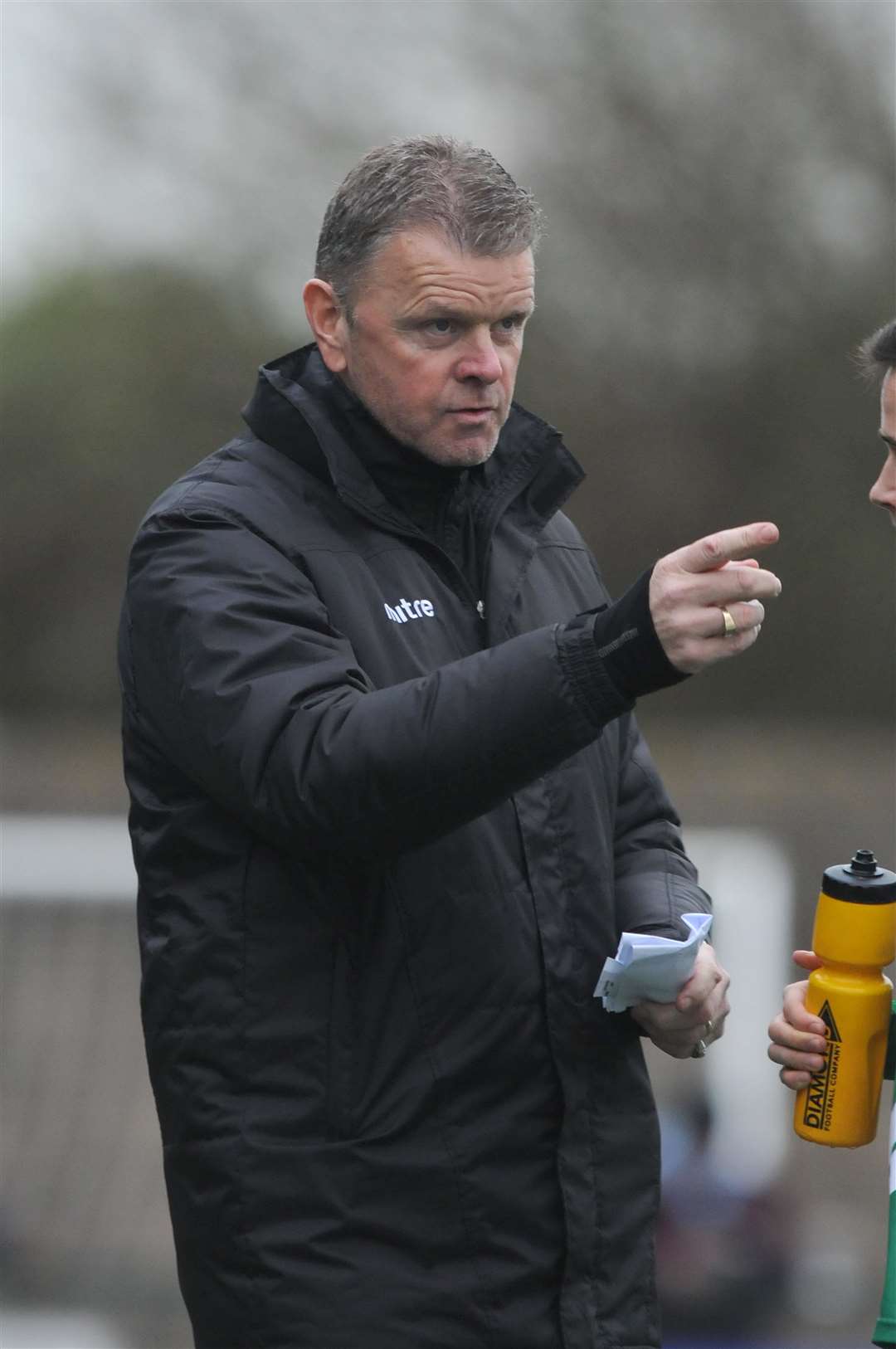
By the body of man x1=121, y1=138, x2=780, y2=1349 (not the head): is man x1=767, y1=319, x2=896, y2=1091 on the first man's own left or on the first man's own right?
on the first man's own left

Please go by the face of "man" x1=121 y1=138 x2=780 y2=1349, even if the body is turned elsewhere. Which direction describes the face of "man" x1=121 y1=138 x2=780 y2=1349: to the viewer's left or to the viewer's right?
to the viewer's right

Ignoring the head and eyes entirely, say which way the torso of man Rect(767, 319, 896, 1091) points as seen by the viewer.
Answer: to the viewer's left

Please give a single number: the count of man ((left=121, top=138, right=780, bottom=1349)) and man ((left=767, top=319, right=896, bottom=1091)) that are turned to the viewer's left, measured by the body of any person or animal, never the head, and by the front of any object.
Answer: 1

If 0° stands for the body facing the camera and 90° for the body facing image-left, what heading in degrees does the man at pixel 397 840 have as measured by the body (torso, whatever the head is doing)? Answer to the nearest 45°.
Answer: approximately 315°

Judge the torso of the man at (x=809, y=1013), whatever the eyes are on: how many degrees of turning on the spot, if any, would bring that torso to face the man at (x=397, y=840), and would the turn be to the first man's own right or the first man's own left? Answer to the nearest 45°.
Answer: approximately 45° to the first man's own left

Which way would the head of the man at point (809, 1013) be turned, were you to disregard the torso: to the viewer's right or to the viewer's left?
to the viewer's left
